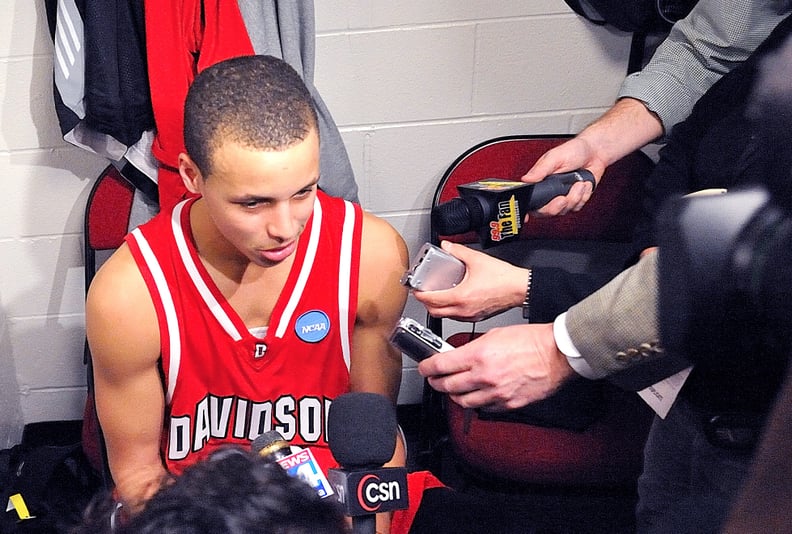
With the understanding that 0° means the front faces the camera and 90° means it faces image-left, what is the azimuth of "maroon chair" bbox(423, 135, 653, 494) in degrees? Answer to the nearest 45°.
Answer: approximately 0°
